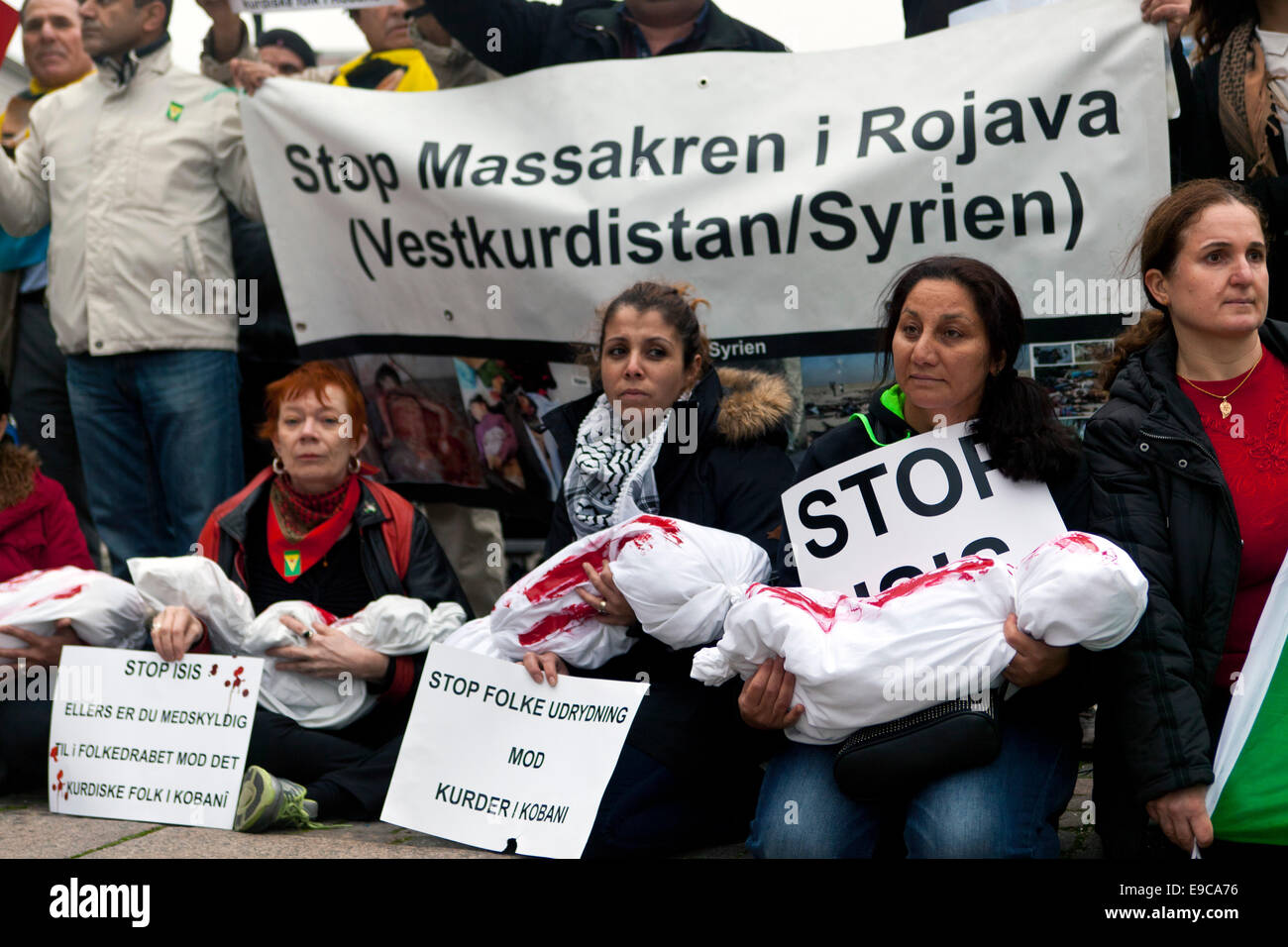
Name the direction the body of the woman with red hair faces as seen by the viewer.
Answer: toward the camera

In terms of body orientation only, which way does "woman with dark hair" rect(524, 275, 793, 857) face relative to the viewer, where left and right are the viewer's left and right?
facing the viewer and to the left of the viewer

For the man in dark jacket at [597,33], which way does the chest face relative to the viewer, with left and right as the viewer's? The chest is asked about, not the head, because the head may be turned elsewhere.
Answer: facing the viewer

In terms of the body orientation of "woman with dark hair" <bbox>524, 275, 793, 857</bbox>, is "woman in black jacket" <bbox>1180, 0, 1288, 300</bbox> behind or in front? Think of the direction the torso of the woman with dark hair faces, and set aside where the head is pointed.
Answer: behind

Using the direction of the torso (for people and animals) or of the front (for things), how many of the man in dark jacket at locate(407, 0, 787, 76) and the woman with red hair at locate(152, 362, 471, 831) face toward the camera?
2

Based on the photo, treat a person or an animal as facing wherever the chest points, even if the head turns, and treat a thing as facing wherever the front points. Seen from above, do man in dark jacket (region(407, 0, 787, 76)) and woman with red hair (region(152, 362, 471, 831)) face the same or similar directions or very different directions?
same or similar directions

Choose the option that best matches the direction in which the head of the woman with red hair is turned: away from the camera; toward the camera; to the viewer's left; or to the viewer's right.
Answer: toward the camera

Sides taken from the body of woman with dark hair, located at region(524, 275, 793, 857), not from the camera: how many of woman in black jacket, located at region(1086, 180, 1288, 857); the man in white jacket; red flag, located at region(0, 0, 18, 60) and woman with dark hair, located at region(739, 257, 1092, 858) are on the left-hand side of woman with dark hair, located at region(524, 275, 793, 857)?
2

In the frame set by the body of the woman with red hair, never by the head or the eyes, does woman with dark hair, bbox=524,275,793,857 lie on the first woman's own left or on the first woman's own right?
on the first woman's own left

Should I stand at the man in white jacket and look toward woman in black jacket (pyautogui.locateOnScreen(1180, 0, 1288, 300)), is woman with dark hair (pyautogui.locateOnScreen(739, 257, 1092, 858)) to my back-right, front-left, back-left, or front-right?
front-right

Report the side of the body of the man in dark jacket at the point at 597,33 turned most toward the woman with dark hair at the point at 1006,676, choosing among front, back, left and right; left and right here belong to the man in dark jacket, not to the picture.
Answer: front

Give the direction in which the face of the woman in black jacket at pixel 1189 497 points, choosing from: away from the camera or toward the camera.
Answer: toward the camera

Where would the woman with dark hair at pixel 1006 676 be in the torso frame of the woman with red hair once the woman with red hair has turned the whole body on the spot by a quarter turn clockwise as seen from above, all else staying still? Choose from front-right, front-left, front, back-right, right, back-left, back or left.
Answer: back-left

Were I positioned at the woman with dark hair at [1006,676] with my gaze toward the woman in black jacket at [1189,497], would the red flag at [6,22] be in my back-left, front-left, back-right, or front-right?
back-left

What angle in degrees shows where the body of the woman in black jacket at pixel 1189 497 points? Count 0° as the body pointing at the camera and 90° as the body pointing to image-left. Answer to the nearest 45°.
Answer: approximately 315°
